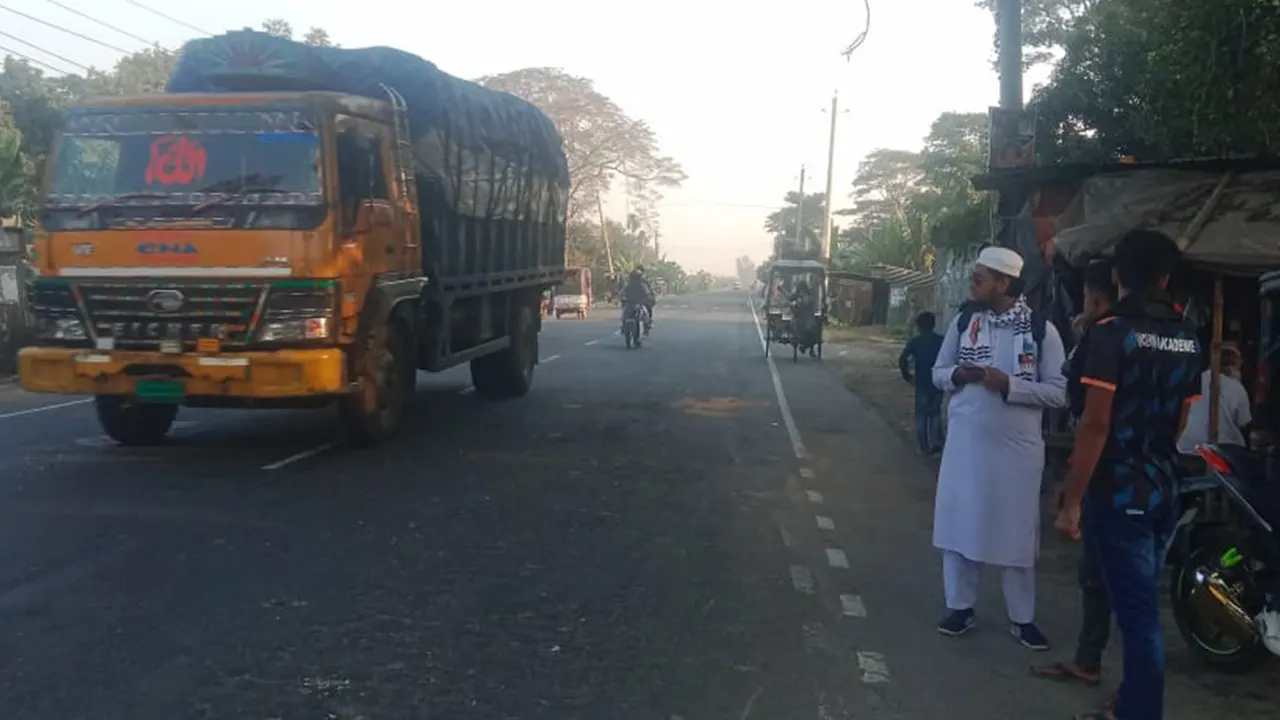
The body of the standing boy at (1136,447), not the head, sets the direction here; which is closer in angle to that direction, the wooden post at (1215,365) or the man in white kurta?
the man in white kurta

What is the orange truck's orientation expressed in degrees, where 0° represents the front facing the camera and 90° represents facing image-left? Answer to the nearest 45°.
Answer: approximately 45°

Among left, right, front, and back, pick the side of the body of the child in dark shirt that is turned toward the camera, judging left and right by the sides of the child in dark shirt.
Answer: back

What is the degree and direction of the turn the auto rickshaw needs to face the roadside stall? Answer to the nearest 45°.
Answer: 0° — it already faces it

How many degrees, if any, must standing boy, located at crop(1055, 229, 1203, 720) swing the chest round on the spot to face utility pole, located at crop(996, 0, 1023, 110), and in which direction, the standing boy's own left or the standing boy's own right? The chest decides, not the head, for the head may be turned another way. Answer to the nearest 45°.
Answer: approximately 45° to the standing boy's own right

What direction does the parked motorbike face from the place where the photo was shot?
facing away from the viewer and to the right of the viewer

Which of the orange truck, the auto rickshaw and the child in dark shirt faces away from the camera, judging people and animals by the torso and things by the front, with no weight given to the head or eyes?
the child in dark shirt

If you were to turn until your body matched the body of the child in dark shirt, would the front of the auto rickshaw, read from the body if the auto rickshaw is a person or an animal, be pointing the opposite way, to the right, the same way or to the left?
the opposite way

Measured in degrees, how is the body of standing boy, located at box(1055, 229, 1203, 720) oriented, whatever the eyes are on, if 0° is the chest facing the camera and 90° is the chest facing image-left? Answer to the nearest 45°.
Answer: approximately 135°
